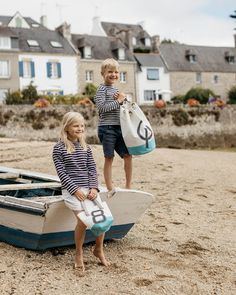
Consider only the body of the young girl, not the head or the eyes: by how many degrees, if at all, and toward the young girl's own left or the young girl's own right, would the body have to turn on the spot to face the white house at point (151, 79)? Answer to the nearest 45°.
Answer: approximately 135° to the young girl's own left

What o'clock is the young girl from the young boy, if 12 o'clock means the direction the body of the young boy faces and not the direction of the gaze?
The young girl is roughly at 2 o'clock from the young boy.

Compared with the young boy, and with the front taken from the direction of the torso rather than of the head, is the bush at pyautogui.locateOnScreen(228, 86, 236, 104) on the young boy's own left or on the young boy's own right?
on the young boy's own left

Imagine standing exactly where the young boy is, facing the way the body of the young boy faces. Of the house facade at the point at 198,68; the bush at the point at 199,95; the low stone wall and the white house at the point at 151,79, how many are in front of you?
0

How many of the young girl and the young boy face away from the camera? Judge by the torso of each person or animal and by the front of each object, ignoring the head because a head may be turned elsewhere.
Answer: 0

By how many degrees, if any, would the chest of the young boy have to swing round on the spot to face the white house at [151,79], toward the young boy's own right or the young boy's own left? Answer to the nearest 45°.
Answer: approximately 135° to the young boy's own left

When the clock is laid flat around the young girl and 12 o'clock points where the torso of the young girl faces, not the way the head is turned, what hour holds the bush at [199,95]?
The bush is roughly at 8 o'clock from the young girl.

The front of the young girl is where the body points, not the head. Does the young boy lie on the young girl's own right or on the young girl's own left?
on the young girl's own left

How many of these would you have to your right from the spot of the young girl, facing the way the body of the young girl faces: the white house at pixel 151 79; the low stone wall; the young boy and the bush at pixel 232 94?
0

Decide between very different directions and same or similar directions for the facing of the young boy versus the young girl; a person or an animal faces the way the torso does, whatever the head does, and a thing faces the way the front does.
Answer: same or similar directions

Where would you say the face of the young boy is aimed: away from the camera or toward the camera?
toward the camera

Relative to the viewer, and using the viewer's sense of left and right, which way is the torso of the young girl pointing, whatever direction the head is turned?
facing the viewer and to the right of the viewer

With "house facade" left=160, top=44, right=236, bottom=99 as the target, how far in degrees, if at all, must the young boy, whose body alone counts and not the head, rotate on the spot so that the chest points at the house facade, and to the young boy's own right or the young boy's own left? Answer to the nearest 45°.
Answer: approximately 135° to the young boy's own left

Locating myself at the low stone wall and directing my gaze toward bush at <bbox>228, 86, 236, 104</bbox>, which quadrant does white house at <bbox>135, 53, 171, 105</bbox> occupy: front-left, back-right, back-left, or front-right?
front-left

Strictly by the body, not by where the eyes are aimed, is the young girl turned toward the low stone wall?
no
